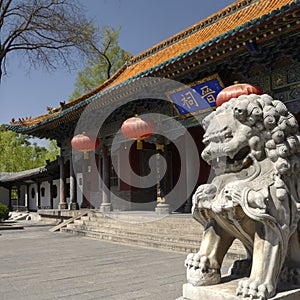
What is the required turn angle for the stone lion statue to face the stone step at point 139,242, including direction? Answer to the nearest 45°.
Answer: approximately 90° to its right

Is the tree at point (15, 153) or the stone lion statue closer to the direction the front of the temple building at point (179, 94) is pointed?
the stone lion statue

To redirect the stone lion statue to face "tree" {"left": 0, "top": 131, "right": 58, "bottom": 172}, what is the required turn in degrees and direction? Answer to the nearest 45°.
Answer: approximately 90° to its right

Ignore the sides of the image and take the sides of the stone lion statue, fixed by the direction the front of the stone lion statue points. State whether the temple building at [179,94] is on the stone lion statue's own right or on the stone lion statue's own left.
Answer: on the stone lion statue's own right

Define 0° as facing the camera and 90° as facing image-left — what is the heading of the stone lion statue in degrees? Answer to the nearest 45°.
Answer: approximately 45°

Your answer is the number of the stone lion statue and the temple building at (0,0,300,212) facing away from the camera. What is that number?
0

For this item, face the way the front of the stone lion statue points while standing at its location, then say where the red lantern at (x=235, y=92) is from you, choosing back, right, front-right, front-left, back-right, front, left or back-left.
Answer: back-right
